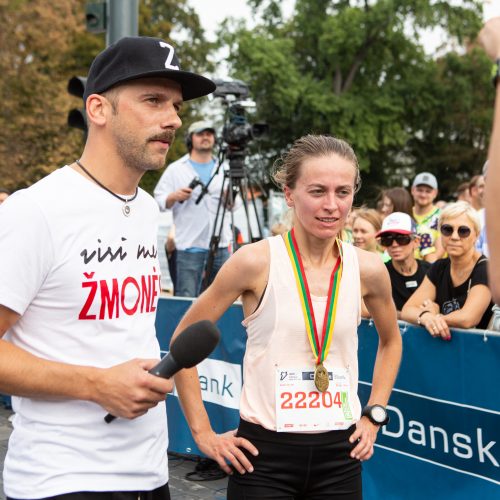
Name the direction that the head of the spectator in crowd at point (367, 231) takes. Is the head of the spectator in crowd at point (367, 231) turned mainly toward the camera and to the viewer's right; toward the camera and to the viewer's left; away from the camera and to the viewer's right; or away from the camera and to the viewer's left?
toward the camera and to the viewer's left

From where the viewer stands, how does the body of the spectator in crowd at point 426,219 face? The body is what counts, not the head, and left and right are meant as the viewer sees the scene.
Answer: facing the viewer

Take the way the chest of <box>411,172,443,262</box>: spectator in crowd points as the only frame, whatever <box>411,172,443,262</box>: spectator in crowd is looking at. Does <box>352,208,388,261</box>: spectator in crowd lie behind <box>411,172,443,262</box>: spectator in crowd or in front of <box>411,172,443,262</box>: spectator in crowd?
in front

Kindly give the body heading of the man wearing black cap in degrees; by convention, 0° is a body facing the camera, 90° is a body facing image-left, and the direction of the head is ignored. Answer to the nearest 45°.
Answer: approximately 315°

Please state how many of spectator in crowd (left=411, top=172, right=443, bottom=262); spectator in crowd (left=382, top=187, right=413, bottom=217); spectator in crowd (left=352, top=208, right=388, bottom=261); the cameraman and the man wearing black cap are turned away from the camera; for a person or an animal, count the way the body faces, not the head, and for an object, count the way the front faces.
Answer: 0

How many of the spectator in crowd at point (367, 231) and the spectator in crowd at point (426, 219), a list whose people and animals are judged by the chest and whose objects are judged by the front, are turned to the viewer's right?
0

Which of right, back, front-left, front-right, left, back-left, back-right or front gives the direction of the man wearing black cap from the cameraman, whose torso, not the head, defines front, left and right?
front-right

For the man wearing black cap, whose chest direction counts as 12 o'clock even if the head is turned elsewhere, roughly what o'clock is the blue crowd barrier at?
The blue crowd barrier is roughly at 9 o'clock from the man wearing black cap.

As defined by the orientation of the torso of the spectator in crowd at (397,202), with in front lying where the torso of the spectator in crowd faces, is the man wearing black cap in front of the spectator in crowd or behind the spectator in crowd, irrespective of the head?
in front

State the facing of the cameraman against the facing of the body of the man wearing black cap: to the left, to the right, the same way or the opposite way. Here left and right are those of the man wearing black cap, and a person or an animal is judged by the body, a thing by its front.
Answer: the same way

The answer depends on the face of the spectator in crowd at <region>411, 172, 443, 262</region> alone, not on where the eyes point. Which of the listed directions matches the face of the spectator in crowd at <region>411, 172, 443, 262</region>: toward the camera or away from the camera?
toward the camera

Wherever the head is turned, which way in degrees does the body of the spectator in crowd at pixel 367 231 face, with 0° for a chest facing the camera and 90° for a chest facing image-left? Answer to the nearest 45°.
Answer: approximately 45°

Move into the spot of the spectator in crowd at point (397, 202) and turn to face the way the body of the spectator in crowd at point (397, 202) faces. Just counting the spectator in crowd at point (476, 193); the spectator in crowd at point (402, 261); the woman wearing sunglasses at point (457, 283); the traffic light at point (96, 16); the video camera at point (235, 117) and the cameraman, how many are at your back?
1

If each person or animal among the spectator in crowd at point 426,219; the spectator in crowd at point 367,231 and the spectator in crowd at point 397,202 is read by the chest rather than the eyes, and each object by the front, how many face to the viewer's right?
0

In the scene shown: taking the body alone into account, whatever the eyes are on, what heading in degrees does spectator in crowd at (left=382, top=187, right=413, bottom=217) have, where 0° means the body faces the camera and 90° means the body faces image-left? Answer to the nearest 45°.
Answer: approximately 45°
